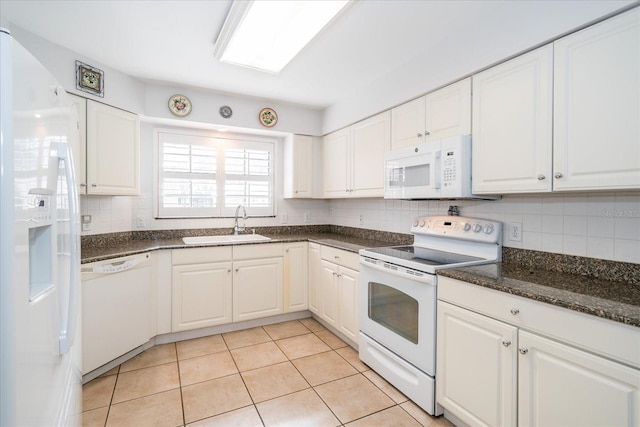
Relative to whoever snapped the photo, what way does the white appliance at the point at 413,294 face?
facing the viewer and to the left of the viewer

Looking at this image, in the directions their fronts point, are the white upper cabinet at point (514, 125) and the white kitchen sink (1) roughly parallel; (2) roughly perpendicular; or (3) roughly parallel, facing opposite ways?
roughly perpendicular

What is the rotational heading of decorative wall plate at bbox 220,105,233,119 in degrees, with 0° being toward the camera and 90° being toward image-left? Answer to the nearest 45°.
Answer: approximately 0°

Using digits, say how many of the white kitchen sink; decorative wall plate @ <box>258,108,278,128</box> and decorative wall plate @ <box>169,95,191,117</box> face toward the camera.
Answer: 3

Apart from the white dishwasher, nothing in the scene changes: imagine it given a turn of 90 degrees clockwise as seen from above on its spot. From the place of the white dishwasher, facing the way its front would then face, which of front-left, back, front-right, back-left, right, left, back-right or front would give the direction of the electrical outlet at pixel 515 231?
left

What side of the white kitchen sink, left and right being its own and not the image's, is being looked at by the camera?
front

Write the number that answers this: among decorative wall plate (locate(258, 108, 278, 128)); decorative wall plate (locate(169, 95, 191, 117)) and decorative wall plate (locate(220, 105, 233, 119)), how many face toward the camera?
3

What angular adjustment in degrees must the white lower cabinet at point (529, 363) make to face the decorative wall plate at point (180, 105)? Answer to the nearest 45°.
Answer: approximately 45° to its right

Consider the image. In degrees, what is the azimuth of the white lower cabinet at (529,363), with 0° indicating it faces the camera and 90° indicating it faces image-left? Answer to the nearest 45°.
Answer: approximately 45°

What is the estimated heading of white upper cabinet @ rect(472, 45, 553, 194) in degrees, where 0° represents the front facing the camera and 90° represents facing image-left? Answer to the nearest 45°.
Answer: approximately 45°

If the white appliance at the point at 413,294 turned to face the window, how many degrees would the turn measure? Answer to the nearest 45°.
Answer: approximately 45° to its right

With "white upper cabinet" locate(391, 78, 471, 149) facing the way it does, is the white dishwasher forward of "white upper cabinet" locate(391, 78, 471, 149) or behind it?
forward
